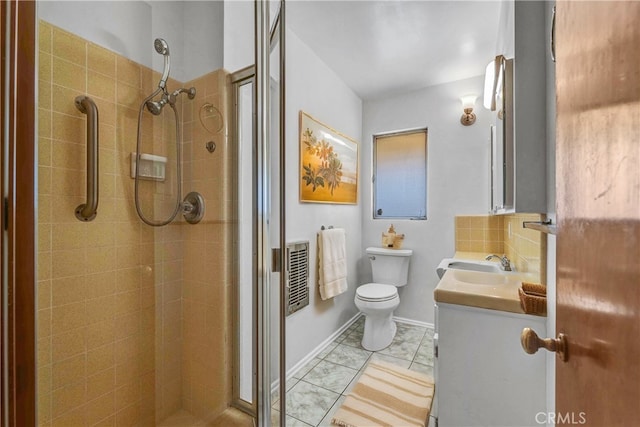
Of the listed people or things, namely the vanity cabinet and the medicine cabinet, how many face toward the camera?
0

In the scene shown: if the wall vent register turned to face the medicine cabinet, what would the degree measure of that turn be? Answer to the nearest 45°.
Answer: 0° — it already faces it

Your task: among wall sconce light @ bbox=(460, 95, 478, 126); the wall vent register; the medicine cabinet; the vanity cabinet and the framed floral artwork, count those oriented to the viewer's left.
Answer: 2

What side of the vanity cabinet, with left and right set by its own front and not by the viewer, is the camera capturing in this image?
left

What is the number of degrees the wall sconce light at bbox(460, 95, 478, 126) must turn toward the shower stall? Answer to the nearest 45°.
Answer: approximately 45° to its right

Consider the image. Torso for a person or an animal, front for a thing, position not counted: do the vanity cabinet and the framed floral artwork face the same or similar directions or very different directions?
very different directions

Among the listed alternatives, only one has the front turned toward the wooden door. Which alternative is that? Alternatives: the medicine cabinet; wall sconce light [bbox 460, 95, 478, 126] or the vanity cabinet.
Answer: the wall sconce light

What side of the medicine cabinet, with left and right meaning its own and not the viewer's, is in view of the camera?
left

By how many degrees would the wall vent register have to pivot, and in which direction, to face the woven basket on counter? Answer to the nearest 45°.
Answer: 0° — it already faces it

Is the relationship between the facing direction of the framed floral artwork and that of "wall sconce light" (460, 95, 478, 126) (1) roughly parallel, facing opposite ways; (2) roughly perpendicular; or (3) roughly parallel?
roughly perpendicular

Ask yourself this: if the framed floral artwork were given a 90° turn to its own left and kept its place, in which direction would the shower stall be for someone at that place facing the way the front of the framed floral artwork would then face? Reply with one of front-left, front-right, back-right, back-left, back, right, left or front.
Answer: back
